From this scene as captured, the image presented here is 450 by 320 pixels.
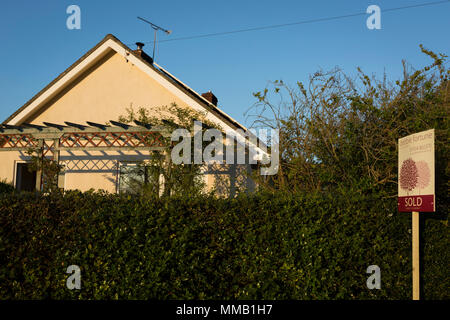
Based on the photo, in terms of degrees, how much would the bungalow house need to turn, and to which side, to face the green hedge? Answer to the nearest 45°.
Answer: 0° — it already faces it

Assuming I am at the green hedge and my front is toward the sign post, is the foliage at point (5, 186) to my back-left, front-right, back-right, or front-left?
back-left

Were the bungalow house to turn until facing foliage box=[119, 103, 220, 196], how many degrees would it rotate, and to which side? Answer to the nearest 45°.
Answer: approximately 45° to its left

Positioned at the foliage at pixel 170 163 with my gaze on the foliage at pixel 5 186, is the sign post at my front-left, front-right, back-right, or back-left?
back-left

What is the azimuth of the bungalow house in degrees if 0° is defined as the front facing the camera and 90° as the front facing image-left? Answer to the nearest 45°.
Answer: approximately 0°

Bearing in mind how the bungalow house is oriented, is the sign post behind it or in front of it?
in front
